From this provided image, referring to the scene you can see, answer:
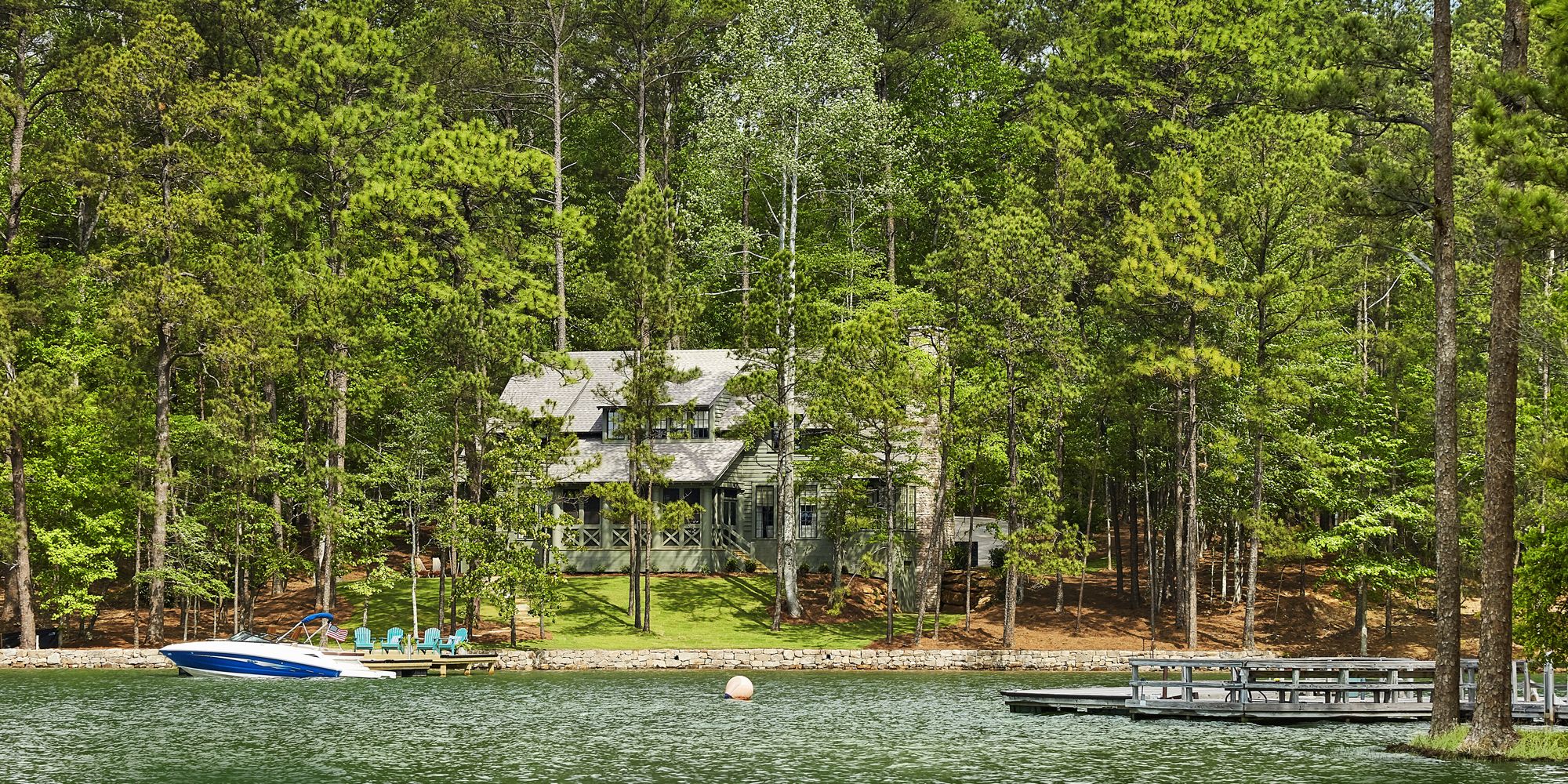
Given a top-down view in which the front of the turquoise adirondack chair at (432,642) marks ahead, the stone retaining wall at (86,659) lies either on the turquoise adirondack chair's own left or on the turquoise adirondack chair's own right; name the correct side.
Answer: on the turquoise adirondack chair's own right

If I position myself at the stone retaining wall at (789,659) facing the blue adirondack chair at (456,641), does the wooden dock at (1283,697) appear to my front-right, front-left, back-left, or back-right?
back-left

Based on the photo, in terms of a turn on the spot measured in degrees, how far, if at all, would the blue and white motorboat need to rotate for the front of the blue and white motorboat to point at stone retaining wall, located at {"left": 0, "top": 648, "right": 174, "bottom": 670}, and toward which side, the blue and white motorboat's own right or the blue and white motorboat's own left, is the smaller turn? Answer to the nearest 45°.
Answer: approximately 45° to the blue and white motorboat's own right

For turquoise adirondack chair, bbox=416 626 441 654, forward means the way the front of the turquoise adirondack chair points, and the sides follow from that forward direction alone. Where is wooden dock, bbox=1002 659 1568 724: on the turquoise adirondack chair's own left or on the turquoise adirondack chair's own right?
on the turquoise adirondack chair's own left

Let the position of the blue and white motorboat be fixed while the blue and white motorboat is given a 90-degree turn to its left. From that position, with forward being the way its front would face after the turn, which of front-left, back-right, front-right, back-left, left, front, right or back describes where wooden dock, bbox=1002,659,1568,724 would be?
front-left

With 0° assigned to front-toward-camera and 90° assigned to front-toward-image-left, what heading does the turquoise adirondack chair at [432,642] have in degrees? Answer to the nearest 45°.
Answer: approximately 45°

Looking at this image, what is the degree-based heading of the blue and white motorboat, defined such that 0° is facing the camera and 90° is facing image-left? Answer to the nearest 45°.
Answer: approximately 90°
